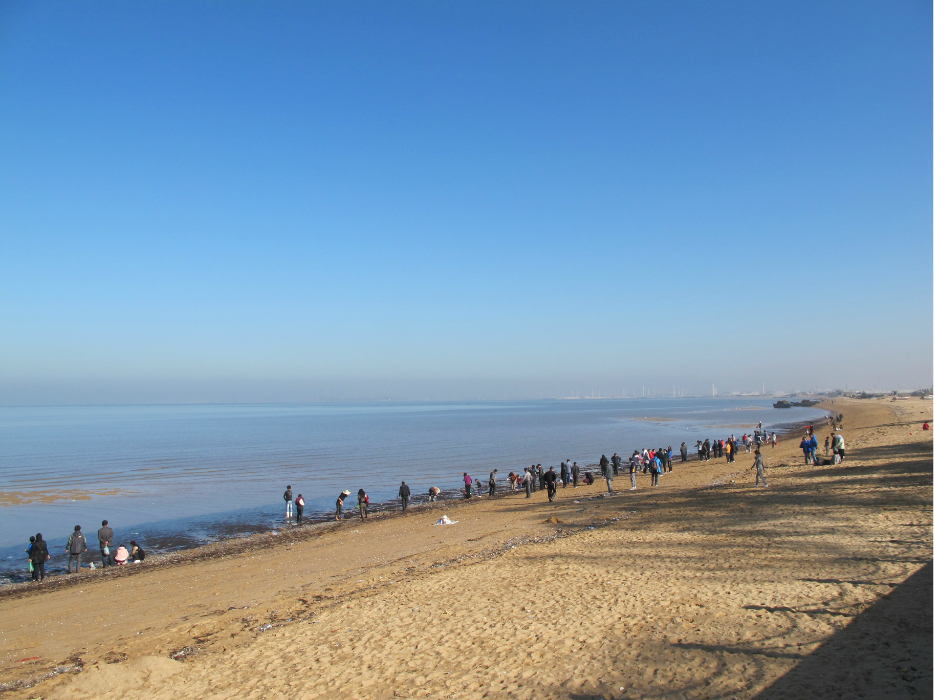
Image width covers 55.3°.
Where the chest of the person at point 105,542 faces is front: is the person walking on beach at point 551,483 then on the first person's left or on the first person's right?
on the first person's right

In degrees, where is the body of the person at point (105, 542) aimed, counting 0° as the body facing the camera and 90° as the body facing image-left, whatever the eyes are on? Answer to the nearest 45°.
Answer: approximately 180°

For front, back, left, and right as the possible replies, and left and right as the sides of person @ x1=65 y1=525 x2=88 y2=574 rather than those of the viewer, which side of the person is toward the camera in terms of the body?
back

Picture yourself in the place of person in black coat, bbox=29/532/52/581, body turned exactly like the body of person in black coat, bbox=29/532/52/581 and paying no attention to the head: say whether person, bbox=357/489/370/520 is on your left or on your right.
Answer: on your right

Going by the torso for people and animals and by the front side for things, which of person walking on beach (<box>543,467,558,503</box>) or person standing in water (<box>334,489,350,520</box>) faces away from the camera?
the person walking on beach
